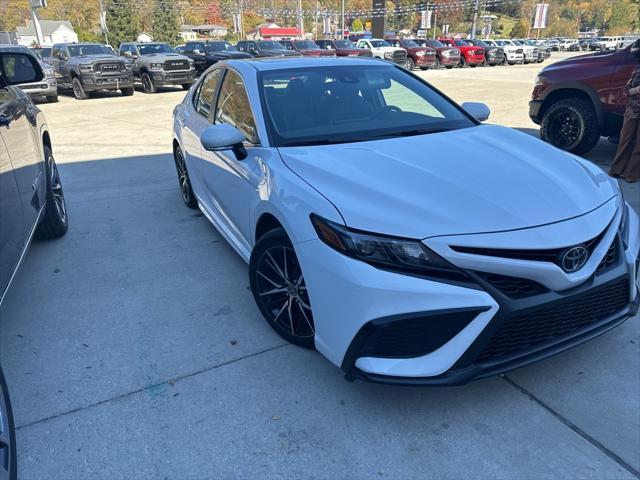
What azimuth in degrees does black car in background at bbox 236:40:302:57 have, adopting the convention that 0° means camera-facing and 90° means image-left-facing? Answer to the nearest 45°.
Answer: approximately 315°

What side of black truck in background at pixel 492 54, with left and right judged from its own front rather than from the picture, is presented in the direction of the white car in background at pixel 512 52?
left

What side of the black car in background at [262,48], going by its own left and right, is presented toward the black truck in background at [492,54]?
left

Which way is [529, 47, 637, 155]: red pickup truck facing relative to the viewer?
to the viewer's left

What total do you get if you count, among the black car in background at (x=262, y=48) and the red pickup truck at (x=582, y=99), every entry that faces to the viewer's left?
1

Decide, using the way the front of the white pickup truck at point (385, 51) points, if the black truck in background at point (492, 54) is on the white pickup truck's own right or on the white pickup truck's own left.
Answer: on the white pickup truck's own left

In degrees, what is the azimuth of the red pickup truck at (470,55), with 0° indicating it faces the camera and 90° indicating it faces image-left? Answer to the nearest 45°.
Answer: approximately 315°

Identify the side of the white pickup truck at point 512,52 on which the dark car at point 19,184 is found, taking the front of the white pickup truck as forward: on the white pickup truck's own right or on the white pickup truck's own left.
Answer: on the white pickup truck's own right

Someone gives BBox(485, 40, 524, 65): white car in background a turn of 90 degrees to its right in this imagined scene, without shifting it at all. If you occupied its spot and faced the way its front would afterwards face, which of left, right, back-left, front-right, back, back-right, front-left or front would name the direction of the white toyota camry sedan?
front-left

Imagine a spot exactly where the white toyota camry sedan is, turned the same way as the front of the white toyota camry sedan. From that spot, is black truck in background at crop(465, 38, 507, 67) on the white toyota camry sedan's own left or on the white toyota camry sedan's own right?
on the white toyota camry sedan's own left
